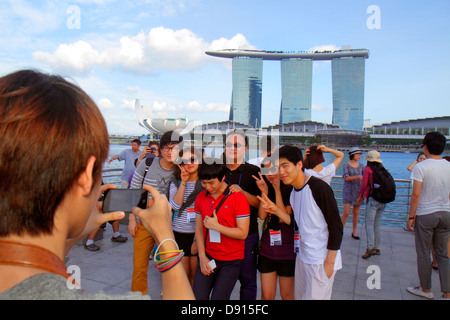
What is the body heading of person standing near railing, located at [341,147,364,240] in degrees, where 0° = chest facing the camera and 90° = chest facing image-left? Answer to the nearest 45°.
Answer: approximately 315°

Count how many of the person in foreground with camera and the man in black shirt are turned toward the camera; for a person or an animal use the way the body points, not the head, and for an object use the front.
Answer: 1

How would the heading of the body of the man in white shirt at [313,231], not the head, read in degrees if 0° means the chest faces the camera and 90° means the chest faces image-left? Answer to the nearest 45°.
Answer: approximately 45°

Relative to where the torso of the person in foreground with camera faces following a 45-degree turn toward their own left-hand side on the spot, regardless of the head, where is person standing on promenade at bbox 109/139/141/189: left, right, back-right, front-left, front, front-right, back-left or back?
front

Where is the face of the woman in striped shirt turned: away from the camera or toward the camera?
toward the camera

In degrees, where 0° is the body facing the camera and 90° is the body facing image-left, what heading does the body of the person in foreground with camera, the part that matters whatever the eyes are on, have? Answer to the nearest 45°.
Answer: approximately 225°

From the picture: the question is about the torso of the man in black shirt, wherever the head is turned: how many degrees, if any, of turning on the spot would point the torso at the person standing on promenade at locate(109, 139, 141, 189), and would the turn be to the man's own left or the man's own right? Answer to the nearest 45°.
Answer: approximately 135° to the man's own right

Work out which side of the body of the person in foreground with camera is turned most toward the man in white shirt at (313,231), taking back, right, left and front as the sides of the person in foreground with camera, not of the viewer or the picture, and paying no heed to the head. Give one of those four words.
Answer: front

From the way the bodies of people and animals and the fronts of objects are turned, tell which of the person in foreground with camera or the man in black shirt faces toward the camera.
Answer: the man in black shirt

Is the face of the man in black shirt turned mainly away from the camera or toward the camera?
toward the camera

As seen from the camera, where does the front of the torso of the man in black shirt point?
toward the camera

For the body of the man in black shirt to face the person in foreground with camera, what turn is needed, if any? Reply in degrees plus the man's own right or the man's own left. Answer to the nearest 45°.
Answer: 0° — they already face them

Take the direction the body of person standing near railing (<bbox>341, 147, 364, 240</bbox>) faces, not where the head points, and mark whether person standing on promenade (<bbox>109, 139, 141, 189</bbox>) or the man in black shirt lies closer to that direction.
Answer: the man in black shirt
